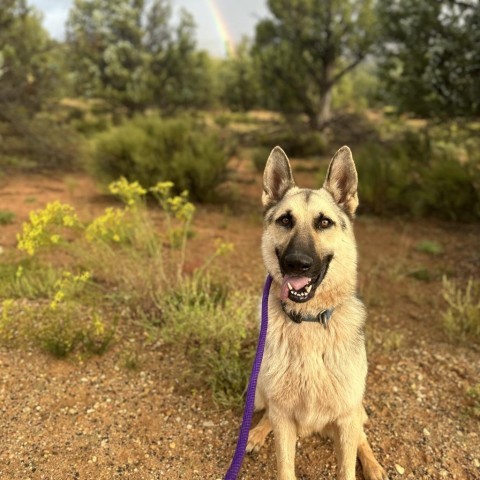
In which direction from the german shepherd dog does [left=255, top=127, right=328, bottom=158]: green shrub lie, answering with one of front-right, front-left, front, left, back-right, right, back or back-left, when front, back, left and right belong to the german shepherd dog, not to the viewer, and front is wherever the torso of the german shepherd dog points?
back

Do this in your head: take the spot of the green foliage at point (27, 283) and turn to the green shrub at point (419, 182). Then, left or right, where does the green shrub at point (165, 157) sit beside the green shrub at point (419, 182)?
left

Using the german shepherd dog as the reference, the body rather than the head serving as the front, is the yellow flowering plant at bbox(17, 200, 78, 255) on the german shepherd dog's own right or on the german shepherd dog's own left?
on the german shepherd dog's own right

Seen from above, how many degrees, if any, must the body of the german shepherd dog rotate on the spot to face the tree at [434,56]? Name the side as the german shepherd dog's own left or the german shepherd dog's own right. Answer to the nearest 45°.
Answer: approximately 180°

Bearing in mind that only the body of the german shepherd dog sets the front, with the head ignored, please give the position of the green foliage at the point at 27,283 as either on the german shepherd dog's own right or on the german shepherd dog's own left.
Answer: on the german shepherd dog's own right

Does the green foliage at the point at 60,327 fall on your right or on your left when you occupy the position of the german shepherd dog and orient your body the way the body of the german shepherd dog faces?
on your right

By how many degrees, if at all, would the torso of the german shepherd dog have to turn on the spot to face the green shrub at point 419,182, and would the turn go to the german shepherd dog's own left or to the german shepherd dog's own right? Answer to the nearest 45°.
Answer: approximately 180°

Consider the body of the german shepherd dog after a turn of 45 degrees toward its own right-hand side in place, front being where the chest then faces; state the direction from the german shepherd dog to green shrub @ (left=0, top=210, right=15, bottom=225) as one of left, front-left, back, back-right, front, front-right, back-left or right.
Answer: right

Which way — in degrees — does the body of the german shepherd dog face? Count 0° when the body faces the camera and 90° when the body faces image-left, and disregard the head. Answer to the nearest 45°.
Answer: approximately 0°

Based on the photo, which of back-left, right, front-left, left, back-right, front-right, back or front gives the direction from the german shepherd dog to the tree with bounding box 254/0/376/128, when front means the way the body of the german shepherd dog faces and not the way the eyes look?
back

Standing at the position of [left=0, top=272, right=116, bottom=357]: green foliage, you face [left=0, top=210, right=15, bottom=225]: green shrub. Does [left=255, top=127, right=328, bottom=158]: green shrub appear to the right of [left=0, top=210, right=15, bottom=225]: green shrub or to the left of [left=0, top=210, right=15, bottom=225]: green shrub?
right
